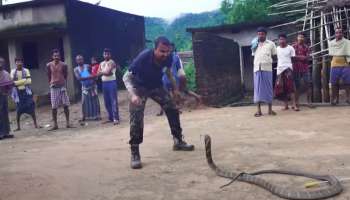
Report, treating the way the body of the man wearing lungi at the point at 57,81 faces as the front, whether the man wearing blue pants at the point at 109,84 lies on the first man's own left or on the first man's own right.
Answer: on the first man's own left

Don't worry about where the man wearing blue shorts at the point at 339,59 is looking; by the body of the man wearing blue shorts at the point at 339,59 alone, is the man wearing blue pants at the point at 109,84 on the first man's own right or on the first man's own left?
on the first man's own right

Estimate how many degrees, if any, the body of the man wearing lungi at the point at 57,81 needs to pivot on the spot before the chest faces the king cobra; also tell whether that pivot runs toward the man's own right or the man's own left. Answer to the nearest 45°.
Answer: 0° — they already face it

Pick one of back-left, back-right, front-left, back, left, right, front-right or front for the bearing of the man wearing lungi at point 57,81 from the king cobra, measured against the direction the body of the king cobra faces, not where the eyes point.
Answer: front-right

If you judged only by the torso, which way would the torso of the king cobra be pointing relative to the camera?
to the viewer's left

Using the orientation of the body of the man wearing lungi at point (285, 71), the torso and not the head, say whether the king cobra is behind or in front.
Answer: in front

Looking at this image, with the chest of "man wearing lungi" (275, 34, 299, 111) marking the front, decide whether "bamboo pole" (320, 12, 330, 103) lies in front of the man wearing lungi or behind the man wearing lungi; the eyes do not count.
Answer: behind

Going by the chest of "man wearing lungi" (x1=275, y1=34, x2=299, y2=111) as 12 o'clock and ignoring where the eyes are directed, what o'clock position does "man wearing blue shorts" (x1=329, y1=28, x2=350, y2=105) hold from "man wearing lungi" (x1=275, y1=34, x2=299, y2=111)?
"man wearing blue shorts" (x1=329, y1=28, x2=350, y2=105) is roughly at 8 o'clock from "man wearing lungi" (x1=275, y1=34, x2=299, y2=111).

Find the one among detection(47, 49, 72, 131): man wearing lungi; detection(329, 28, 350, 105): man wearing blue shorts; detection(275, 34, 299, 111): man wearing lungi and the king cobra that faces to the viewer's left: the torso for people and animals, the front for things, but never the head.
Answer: the king cobra

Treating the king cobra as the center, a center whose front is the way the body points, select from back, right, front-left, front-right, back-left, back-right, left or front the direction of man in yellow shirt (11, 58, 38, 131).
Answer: front-right

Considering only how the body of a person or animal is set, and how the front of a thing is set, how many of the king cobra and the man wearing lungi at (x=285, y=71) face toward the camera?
1

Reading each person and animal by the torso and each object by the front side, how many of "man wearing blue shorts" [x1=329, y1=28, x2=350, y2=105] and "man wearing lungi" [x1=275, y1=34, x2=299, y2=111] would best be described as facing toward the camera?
2
